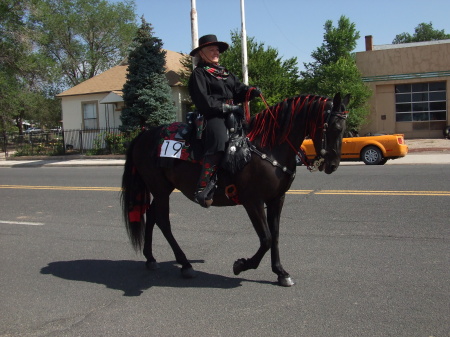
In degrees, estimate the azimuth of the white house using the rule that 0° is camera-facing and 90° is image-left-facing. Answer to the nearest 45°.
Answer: approximately 0°

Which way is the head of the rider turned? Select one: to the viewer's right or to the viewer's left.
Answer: to the viewer's right

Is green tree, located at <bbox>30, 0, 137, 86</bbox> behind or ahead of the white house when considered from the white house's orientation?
behind

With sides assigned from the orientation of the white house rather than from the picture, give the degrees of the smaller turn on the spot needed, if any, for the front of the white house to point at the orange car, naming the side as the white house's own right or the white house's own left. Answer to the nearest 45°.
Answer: approximately 45° to the white house's own left

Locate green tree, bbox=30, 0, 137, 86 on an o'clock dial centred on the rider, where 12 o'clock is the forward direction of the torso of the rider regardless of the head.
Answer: The green tree is roughly at 7 o'clock from the rider.
